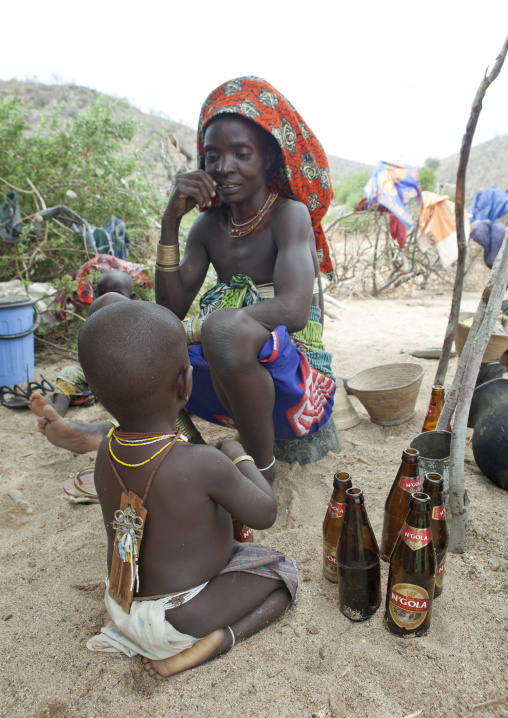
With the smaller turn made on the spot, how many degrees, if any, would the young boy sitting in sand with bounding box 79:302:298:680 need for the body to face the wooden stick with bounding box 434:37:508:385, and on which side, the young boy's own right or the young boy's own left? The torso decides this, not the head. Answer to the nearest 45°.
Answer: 0° — they already face it

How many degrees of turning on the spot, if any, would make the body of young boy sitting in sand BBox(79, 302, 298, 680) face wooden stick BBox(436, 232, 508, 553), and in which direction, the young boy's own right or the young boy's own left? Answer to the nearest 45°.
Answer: approximately 45° to the young boy's own right

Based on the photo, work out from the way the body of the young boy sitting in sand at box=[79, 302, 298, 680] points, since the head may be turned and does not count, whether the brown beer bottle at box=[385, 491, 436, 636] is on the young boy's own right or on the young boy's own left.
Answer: on the young boy's own right

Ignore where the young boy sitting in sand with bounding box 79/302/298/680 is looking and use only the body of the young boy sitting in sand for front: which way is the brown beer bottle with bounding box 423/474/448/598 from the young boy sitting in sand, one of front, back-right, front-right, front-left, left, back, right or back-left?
front-right

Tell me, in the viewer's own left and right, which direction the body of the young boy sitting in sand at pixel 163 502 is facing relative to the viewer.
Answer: facing away from the viewer and to the right of the viewer

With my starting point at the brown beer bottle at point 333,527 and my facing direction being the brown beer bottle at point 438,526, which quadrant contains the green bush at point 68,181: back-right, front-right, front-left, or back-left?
back-left

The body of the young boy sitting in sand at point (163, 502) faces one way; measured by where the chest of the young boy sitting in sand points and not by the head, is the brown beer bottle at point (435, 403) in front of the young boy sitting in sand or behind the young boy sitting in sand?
in front

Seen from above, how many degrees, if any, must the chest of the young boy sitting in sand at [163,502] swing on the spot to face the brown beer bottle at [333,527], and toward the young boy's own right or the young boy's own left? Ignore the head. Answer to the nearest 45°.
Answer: approximately 45° to the young boy's own right

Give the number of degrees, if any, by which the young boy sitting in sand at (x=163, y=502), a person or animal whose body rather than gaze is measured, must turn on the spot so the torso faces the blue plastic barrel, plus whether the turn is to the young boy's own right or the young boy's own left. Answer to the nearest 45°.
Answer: approximately 90° to the young boy's own left

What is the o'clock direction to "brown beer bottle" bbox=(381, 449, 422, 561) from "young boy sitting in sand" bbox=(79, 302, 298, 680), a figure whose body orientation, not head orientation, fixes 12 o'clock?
The brown beer bottle is roughly at 1 o'clock from the young boy sitting in sand.

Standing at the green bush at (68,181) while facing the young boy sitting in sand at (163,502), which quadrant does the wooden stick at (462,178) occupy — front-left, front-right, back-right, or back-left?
front-left

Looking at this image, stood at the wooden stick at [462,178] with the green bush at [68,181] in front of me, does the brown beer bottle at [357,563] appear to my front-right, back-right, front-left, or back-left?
back-left

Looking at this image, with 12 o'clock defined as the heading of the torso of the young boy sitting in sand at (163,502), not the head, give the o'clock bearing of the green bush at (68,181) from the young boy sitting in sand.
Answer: The green bush is roughly at 10 o'clock from the young boy sitting in sand.
